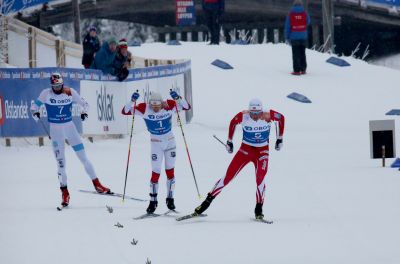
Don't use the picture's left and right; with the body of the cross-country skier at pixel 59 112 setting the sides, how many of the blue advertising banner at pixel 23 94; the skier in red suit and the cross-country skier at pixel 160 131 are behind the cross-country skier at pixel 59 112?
1

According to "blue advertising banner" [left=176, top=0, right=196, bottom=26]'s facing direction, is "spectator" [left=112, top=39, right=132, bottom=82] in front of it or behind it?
in front

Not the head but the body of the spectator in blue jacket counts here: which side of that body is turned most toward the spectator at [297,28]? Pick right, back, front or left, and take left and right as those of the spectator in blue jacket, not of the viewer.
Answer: left

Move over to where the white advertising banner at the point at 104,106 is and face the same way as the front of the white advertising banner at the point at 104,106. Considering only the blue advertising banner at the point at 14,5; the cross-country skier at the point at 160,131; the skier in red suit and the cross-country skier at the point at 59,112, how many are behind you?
1

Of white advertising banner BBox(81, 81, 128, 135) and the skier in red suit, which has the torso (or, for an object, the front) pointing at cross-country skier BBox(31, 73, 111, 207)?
the white advertising banner

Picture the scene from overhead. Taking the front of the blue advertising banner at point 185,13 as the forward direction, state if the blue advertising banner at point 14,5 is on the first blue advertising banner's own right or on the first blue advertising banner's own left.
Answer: on the first blue advertising banner's own right

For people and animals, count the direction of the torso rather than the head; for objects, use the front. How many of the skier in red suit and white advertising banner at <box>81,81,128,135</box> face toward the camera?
2

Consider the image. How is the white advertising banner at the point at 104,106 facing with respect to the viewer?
toward the camera

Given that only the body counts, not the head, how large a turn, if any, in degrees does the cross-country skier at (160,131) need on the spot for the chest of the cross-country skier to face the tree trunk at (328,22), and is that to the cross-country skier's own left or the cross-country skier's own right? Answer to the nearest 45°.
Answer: approximately 180°

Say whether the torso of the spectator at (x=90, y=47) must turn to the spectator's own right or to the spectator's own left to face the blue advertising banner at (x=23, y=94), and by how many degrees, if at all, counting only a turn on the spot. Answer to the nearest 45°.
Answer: approximately 90° to the spectator's own right

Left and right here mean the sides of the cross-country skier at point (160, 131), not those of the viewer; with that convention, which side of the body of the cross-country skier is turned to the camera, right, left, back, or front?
front

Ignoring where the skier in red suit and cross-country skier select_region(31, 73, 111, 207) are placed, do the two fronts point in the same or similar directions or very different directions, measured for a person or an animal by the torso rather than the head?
same or similar directions

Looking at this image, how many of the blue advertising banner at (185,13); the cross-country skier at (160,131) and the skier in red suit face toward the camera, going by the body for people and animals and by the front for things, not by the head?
3

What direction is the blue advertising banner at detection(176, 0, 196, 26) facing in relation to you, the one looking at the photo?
facing the viewer
